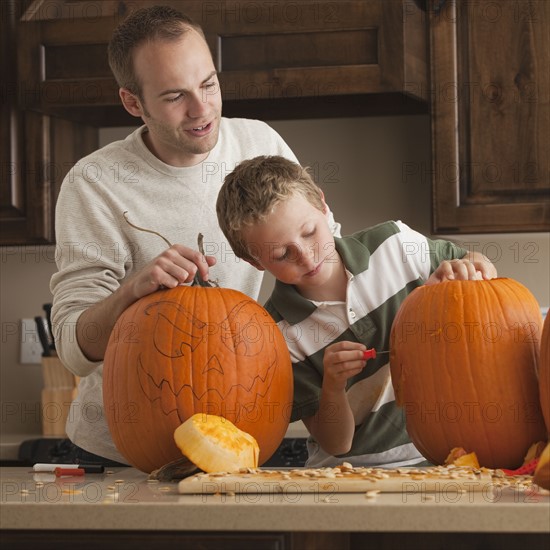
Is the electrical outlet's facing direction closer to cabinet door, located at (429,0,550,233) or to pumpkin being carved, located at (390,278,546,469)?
the pumpkin being carved

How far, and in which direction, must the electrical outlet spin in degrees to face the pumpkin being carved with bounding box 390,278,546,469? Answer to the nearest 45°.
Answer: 0° — it already faces it

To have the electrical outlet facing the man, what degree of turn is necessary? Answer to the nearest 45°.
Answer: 0° — it already faces them

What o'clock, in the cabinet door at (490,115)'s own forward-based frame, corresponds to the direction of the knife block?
The knife block is roughly at 3 o'clock from the cabinet door.

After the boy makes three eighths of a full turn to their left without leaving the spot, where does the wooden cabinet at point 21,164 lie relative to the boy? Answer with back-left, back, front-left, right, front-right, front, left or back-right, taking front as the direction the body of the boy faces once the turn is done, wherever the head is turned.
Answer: left

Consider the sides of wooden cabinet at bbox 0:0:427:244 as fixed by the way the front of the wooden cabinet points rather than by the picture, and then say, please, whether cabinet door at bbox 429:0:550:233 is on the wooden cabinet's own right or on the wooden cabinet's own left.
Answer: on the wooden cabinet's own left

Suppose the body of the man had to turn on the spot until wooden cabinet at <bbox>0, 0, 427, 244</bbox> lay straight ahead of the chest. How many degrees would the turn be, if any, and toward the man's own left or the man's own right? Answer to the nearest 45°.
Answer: approximately 135° to the man's own left
